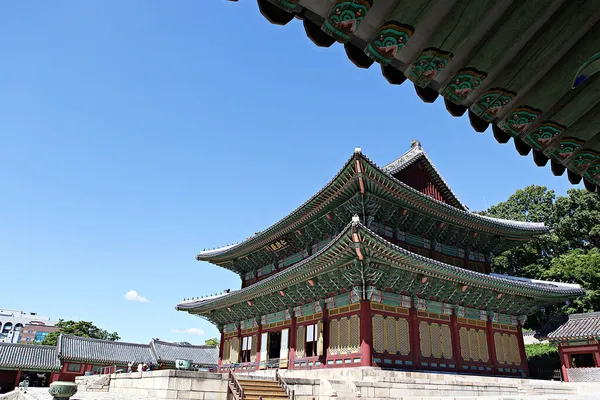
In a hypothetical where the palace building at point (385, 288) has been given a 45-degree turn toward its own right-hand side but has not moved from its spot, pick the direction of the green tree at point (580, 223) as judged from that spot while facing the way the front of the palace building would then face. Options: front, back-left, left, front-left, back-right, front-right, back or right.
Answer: back-right

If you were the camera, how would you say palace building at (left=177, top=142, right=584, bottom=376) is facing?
facing the viewer and to the left of the viewer

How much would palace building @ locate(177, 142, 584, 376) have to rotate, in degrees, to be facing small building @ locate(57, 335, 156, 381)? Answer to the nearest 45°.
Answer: approximately 90° to its right

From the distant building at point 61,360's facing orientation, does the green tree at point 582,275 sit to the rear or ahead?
ahead

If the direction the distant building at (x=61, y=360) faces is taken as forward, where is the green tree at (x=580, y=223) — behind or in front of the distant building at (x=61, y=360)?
in front

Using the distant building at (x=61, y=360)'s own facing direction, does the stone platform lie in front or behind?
in front

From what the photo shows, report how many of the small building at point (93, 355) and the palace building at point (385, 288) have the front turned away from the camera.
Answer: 0

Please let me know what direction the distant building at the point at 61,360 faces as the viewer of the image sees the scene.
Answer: facing the viewer and to the right of the viewer

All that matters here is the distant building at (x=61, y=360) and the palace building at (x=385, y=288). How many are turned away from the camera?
0
